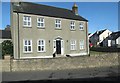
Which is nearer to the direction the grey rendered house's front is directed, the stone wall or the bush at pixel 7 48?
the stone wall

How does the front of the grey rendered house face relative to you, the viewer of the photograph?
facing the viewer and to the right of the viewer

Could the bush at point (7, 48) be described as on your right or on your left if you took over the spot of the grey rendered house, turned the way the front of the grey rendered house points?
on your right
